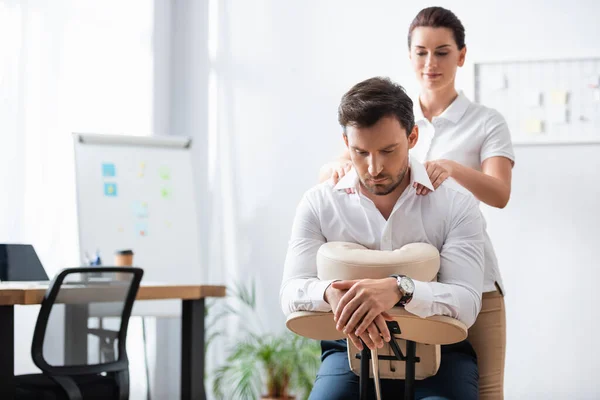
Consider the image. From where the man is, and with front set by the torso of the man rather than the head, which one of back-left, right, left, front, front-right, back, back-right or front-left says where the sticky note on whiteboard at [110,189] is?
back-right

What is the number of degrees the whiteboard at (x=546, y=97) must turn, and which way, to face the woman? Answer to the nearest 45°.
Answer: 0° — it already faces them

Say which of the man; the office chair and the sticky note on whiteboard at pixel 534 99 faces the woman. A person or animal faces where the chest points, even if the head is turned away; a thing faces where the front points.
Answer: the sticky note on whiteboard

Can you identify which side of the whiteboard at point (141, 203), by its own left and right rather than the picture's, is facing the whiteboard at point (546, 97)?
left

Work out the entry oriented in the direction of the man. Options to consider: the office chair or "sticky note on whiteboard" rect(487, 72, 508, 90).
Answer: the sticky note on whiteboard

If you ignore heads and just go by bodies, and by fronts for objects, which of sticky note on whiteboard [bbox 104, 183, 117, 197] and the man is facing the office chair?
the sticky note on whiteboard

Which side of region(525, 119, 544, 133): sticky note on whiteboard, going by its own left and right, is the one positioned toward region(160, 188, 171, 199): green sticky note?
right

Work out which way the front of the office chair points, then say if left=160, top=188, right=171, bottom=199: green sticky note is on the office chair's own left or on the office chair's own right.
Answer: on the office chair's own right

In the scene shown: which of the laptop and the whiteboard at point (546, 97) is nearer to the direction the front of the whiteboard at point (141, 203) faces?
the laptop

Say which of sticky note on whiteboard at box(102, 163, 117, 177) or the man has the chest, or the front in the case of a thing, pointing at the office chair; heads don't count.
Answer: the sticky note on whiteboard

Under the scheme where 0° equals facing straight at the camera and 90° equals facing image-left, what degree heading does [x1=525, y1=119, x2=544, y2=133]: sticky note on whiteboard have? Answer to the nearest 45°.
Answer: approximately 0°

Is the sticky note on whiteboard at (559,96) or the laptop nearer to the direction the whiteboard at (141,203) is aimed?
the laptop

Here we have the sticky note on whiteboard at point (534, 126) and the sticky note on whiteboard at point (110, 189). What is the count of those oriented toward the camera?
2
